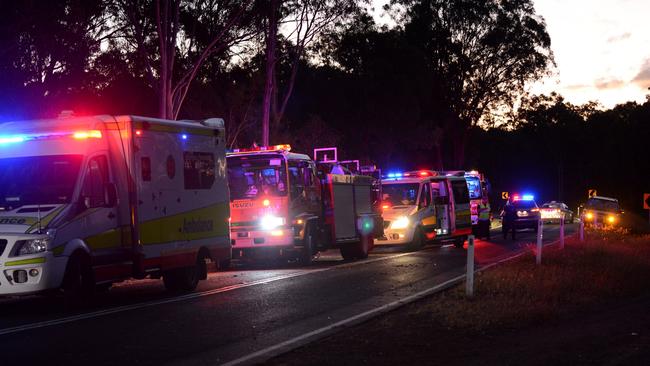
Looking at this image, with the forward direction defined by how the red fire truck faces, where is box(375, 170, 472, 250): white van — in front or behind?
behind

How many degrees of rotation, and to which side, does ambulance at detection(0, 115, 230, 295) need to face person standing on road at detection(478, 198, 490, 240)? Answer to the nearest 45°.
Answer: approximately 180°

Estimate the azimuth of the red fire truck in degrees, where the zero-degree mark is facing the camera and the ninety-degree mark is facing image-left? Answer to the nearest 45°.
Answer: approximately 45°

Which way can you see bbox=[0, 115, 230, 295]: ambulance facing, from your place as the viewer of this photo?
facing the viewer and to the left of the viewer

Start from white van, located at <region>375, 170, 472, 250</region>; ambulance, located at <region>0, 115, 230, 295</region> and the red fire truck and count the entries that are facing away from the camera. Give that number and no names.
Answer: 0

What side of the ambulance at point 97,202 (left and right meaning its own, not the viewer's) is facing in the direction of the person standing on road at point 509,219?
back

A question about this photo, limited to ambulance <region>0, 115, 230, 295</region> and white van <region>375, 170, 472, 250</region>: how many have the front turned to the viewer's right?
0

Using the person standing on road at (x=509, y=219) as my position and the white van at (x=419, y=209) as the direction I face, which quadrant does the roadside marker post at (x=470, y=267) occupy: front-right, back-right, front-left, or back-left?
front-left

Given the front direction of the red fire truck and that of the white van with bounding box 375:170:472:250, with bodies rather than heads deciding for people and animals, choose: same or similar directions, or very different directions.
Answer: same or similar directions

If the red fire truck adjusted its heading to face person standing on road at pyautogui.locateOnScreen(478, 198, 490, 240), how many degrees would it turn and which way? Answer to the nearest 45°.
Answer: approximately 180°

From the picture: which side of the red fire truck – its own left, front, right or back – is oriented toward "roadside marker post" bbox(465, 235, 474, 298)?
left

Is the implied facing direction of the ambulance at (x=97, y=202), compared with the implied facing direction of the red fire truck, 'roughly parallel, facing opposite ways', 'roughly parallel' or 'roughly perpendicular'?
roughly parallel
